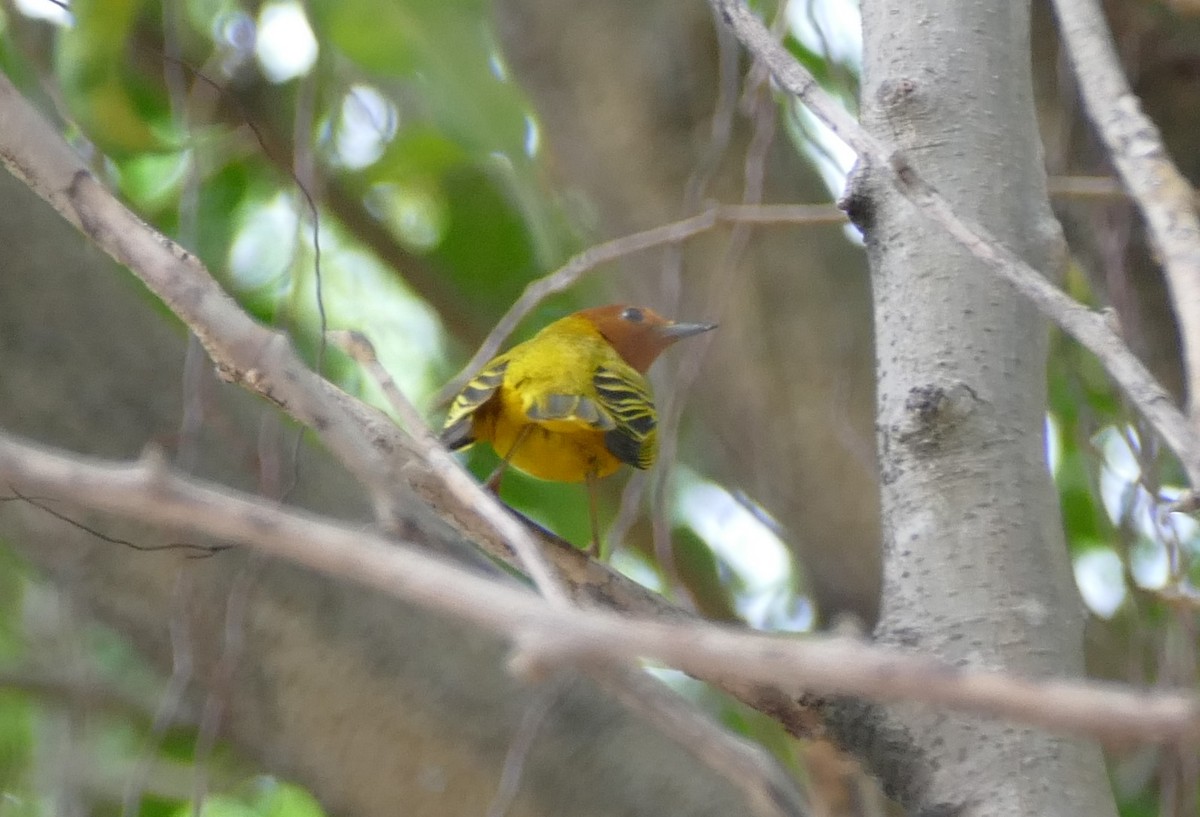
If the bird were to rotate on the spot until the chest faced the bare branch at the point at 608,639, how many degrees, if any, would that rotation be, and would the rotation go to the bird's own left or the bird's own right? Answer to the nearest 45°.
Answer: approximately 135° to the bird's own right

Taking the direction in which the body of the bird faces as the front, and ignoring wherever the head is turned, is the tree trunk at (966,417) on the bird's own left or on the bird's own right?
on the bird's own right

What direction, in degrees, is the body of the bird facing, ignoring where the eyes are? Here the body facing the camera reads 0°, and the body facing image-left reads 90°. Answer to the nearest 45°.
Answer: approximately 225°
